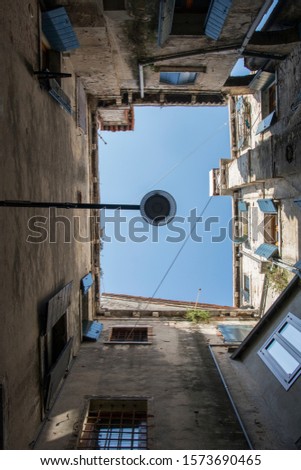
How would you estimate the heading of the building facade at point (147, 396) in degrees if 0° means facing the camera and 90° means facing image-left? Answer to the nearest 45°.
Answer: approximately 0°

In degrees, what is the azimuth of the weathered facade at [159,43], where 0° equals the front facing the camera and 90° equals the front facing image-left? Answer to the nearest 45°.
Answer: approximately 0°

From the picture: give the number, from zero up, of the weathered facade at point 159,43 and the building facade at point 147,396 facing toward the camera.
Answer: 2
